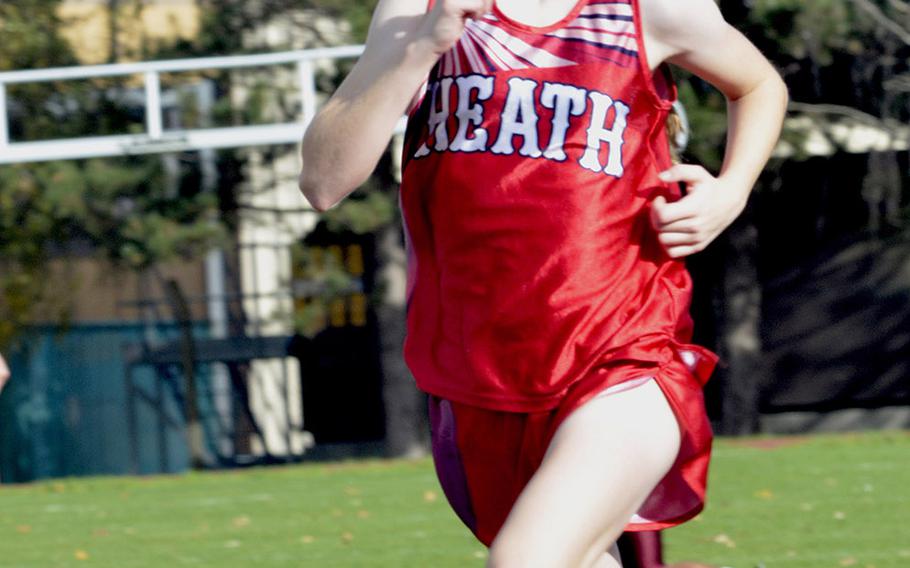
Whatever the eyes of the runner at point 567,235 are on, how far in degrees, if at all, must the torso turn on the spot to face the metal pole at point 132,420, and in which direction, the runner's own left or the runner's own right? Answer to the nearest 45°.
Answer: approximately 135° to the runner's own right

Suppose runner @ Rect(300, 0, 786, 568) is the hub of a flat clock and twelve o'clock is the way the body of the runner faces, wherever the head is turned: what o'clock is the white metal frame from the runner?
The white metal frame is roughly at 4 o'clock from the runner.

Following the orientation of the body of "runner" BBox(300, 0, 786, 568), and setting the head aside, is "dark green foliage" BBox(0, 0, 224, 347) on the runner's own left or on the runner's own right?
on the runner's own right

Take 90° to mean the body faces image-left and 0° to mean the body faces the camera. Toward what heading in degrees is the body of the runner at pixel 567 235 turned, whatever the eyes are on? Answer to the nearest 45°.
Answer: approximately 45°
